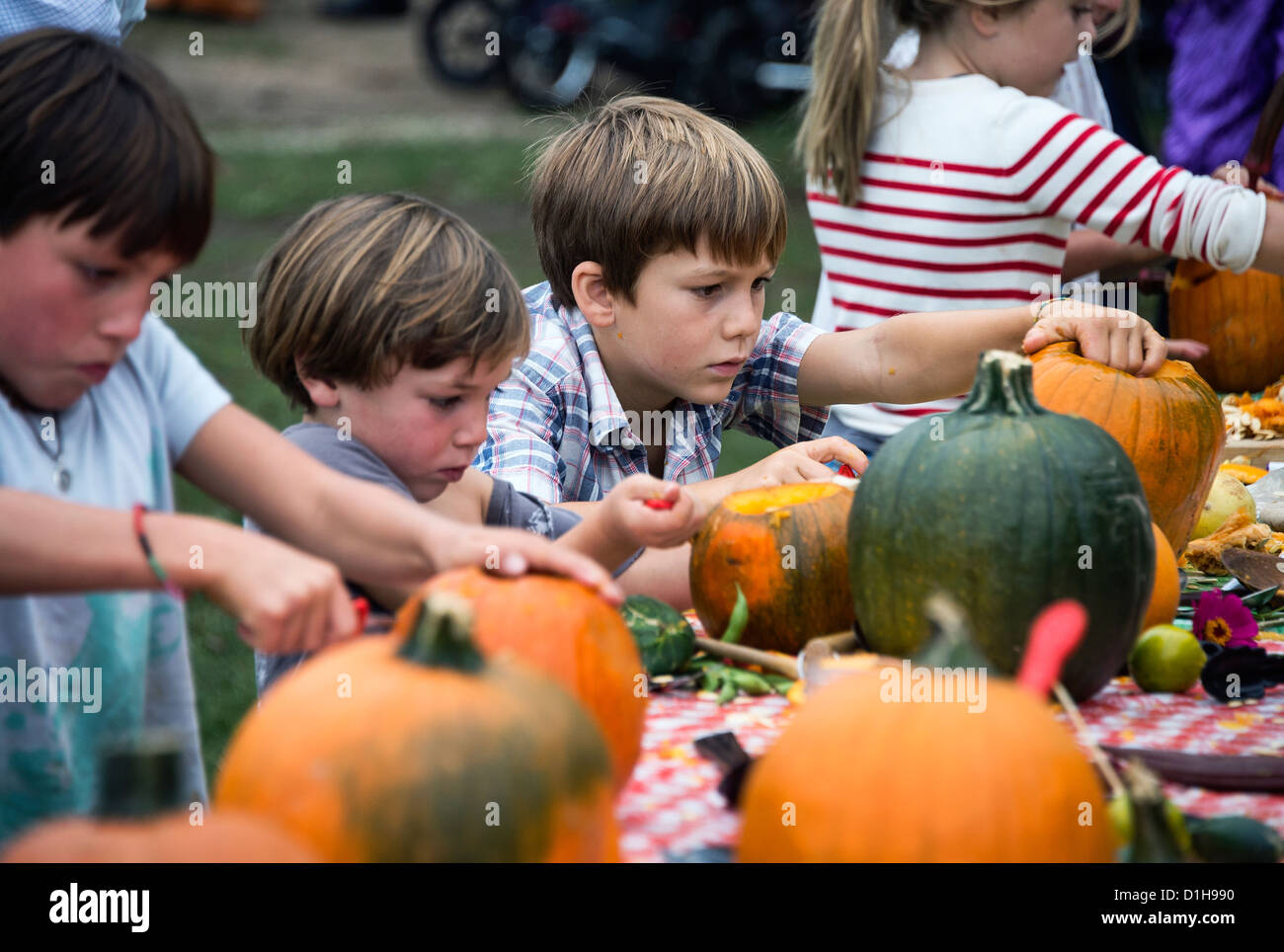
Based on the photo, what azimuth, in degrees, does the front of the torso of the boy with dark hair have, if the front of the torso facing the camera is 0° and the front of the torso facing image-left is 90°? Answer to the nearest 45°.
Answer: approximately 315°

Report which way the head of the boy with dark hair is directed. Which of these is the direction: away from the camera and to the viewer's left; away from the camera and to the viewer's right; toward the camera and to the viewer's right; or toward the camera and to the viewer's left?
toward the camera and to the viewer's right

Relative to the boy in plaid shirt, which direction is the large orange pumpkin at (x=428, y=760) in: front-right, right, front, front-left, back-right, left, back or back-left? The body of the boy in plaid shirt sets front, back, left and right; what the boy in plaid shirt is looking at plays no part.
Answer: front-right

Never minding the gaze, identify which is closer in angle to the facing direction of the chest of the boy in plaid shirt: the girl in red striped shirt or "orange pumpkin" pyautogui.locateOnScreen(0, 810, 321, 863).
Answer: the orange pumpkin

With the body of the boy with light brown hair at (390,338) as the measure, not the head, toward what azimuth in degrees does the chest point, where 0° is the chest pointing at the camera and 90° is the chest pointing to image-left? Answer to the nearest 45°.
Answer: approximately 315°

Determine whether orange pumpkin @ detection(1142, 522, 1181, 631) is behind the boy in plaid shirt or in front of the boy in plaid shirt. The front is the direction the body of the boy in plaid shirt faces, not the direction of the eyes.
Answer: in front

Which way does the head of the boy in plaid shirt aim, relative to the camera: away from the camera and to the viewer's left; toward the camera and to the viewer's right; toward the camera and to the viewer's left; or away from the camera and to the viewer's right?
toward the camera and to the viewer's right

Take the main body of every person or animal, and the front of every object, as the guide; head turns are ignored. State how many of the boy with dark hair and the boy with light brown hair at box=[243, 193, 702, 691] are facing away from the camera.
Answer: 0

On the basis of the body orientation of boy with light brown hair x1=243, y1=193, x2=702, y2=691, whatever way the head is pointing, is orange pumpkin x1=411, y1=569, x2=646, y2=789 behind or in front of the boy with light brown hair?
in front

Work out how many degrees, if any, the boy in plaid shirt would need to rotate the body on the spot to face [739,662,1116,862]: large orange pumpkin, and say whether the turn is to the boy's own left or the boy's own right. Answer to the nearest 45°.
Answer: approximately 45° to the boy's own right

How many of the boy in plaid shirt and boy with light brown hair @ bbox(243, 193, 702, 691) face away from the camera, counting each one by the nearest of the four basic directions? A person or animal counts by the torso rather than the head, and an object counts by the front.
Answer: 0

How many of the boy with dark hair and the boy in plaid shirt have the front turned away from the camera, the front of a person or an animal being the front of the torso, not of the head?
0
